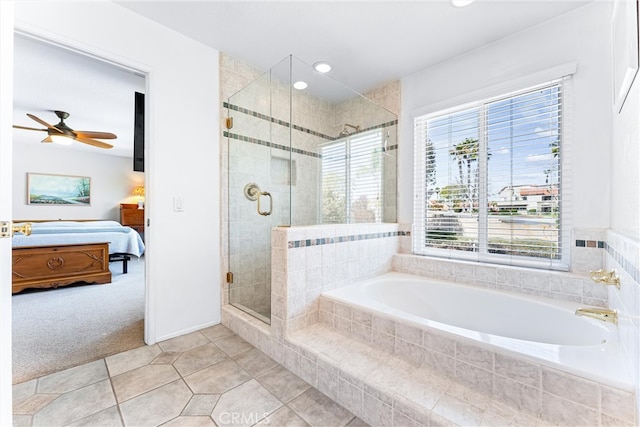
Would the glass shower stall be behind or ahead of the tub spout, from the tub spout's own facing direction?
ahead

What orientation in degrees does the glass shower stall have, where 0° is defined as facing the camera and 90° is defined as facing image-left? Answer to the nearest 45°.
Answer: approximately 45°

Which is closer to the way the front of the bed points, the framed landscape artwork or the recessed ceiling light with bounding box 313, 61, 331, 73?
the recessed ceiling light

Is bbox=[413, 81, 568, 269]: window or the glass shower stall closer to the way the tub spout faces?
the glass shower stall

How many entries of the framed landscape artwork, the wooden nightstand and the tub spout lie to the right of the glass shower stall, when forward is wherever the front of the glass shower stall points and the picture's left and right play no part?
2

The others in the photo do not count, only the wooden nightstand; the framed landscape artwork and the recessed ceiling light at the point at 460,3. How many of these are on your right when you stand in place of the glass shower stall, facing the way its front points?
2

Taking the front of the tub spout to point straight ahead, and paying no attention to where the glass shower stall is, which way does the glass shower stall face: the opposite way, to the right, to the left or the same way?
to the left

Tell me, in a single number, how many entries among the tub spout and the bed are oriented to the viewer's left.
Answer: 1

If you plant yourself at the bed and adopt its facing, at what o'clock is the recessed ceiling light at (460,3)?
The recessed ceiling light is roughly at 11 o'clock from the bed.

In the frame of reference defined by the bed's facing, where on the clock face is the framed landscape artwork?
The framed landscape artwork is roughly at 6 o'clock from the bed.

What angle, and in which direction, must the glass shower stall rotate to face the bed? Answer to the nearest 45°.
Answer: approximately 45° to its right

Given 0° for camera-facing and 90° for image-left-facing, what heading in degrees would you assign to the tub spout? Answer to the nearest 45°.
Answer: approximately 90°
